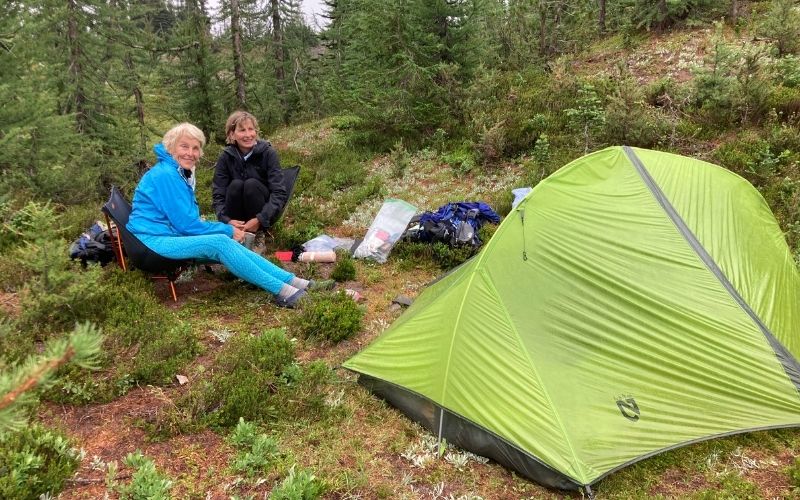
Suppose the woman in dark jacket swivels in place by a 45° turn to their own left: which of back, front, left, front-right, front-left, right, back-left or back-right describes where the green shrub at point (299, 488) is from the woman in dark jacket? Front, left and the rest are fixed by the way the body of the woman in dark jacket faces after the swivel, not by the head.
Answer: front-right

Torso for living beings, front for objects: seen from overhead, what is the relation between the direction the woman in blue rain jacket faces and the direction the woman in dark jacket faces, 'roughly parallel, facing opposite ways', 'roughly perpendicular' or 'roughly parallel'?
roughly perpendicular

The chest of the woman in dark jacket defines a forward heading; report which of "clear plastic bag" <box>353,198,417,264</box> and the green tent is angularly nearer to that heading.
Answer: the green tent

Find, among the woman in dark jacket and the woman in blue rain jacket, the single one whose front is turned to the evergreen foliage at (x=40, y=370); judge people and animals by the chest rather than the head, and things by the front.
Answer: the woman in dark jacket

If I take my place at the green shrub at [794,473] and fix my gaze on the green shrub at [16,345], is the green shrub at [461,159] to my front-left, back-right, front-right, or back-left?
front-right

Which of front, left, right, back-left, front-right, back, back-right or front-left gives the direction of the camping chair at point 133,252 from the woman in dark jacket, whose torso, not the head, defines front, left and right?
front-right

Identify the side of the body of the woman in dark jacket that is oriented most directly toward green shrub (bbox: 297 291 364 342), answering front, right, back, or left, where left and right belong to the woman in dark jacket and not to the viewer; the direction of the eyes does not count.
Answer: front

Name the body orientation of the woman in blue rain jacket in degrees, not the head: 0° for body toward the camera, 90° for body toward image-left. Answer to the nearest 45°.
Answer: approximately 270°

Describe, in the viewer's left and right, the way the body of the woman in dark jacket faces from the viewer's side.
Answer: facing the viewer

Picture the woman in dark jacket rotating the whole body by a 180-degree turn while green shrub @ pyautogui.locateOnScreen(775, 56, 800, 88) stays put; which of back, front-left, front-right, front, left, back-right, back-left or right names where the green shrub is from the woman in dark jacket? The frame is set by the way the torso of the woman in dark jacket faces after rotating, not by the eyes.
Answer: right

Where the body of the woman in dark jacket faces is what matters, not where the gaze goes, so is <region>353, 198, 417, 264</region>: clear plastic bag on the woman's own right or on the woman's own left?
on the woman's own left
